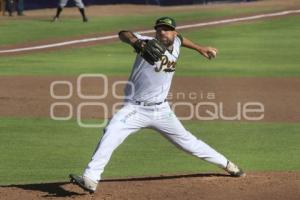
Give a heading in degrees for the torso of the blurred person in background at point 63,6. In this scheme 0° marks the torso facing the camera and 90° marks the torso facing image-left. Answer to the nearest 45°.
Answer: approximately 0°

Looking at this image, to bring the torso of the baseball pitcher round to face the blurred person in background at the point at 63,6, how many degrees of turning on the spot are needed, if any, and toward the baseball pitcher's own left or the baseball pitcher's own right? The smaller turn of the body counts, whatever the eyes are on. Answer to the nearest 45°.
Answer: approximately 135° to the baseball pitcher's own left

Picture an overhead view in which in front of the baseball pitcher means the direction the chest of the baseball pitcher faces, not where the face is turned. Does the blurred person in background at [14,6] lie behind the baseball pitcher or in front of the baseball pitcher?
behind

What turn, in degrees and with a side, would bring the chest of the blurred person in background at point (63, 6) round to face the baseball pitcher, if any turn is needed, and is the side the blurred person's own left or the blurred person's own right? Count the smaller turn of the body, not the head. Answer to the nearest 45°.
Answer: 0° — they already face them

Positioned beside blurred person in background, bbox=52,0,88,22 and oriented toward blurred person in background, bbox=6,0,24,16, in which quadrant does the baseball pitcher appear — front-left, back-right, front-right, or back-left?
back-left

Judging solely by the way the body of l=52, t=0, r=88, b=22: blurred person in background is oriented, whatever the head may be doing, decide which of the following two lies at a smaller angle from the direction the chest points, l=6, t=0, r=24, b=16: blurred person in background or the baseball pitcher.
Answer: the baseball pitcher

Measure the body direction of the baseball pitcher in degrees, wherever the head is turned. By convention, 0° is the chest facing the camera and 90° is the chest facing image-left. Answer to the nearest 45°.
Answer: approximately 315°
